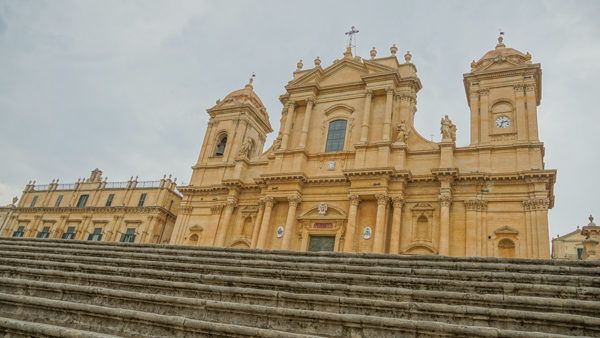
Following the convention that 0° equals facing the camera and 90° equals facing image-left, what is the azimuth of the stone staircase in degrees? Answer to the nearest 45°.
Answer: approximately 0°

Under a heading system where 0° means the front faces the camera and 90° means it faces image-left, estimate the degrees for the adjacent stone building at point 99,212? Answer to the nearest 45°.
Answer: approximately 0°

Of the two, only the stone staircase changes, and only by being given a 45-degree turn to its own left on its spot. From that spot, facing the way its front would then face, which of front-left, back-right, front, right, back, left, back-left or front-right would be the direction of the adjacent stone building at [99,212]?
back

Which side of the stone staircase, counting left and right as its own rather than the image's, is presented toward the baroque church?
back
